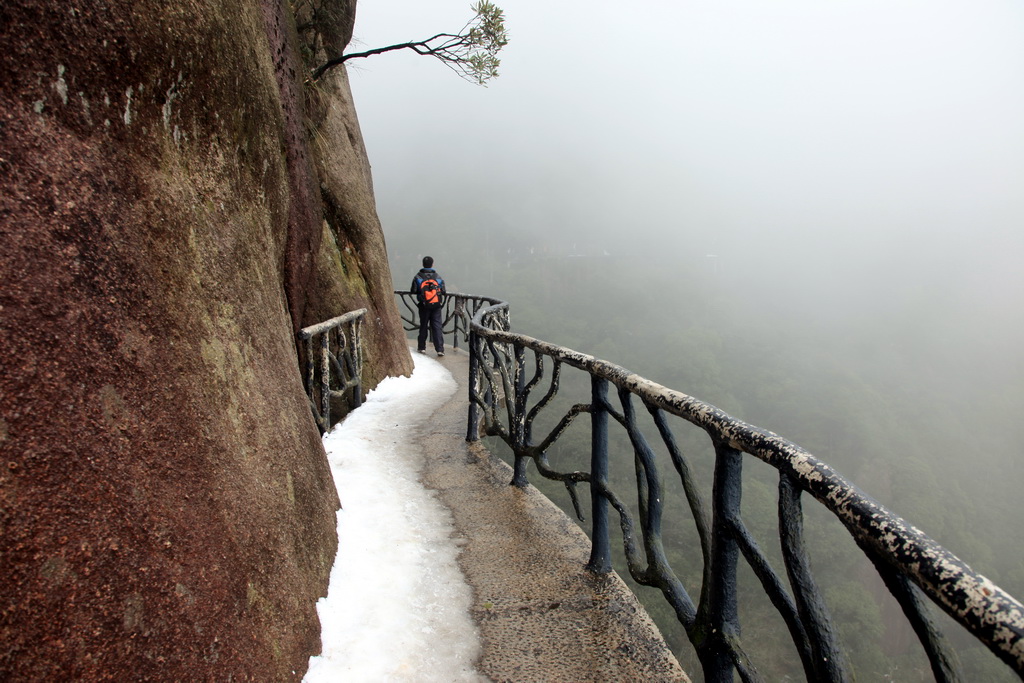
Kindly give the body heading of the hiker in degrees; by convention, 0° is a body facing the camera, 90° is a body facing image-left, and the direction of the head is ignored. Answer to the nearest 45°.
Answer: approximately 180°
